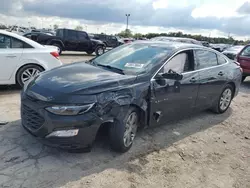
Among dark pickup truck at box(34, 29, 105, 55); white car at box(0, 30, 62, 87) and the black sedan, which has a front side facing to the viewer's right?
the dark pickup truck

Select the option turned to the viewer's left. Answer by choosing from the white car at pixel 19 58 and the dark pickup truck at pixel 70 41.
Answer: the white car

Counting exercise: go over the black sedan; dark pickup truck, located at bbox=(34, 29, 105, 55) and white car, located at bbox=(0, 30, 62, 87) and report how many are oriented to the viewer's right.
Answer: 1

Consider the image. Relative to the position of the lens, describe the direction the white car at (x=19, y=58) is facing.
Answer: facing to the left of the viewer

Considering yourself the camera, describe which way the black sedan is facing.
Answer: facing the viewer and to the left of the viewer

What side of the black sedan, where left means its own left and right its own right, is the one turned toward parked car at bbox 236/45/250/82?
back

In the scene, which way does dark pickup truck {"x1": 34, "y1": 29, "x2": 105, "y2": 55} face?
to the viewer's right

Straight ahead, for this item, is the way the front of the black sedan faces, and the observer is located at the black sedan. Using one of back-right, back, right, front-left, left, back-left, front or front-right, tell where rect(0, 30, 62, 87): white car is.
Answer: right

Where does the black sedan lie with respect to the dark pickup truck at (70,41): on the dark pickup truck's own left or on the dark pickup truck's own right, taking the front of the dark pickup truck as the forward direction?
on the dark pickup truck's own right

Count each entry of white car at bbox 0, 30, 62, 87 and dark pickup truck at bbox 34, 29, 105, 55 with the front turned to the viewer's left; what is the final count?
1

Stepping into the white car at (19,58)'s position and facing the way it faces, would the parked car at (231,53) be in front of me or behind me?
behind

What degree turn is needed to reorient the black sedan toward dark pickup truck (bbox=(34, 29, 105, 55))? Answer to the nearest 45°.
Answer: approximately 135° to its right

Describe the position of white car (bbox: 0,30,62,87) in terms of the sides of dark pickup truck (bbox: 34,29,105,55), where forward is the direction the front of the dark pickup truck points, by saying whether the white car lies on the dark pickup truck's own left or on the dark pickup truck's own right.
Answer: on the dark pickup truck's own right

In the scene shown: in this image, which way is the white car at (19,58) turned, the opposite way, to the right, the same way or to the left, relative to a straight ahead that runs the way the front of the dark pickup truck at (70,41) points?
the opposite way
